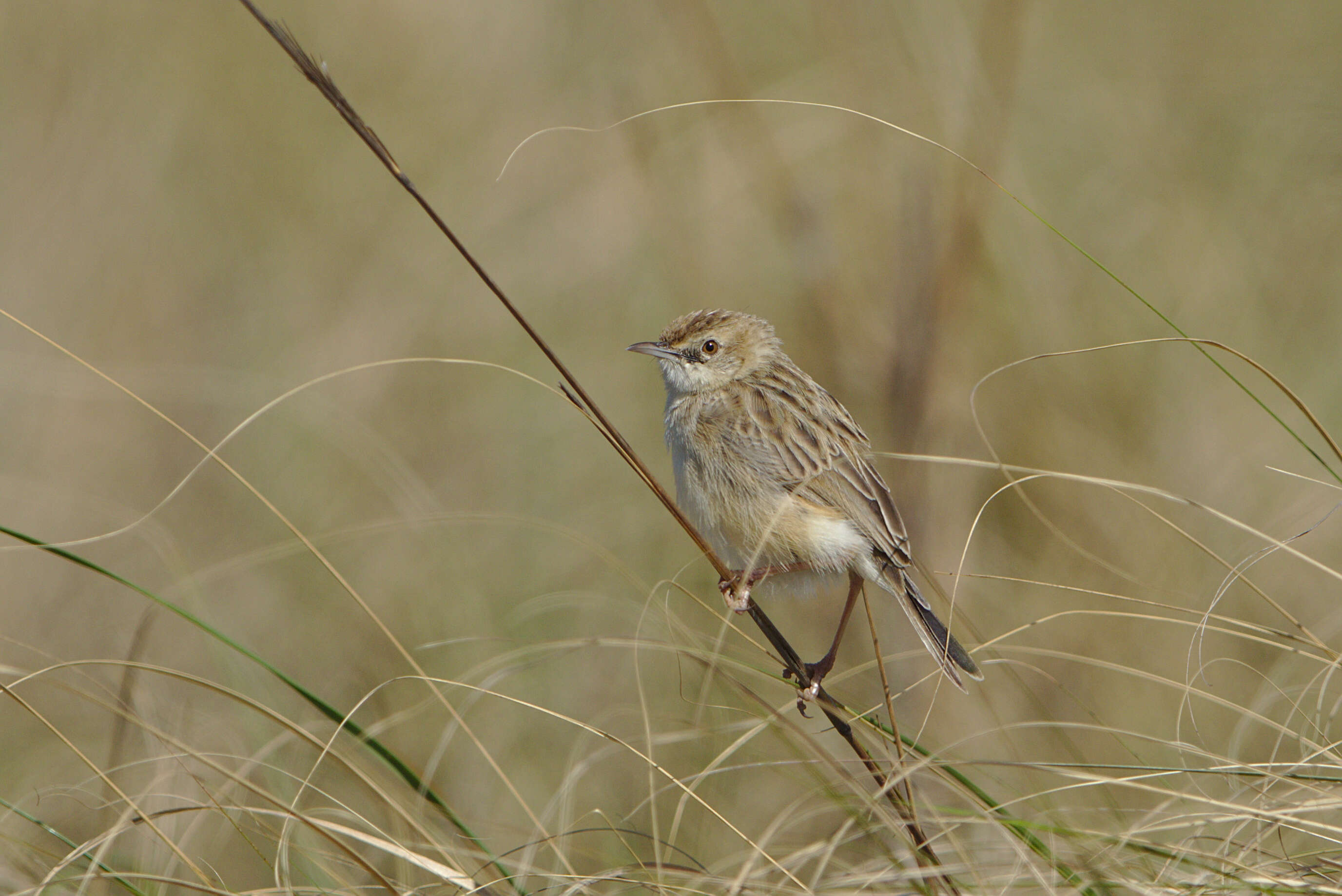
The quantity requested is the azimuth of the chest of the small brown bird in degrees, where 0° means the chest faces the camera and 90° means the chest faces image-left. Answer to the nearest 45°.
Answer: approximately 90°

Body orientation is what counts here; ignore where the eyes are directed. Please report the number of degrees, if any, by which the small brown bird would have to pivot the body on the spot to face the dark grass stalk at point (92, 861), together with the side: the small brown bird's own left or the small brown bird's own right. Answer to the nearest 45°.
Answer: approximately 45° to the small brown bird's own left
